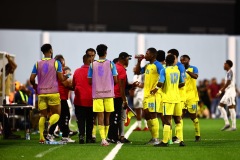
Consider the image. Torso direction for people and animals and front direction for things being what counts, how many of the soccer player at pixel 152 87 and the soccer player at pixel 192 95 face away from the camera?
0

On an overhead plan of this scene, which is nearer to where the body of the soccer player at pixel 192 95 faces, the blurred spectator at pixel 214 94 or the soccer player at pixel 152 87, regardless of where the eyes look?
the soccer player

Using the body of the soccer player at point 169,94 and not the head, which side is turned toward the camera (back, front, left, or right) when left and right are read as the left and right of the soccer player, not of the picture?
back

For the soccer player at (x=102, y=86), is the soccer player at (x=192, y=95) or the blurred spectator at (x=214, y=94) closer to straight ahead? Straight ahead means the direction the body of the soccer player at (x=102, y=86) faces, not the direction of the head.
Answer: the blurred spectator

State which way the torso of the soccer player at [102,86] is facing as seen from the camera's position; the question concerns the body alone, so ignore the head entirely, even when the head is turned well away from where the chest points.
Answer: away from the camera

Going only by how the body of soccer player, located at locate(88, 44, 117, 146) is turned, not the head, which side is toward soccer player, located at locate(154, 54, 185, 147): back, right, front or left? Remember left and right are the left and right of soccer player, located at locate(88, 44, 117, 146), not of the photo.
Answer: right

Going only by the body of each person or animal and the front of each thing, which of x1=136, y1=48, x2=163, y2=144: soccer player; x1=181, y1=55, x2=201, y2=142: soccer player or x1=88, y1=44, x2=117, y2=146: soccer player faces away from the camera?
x1=88, y1=44, x2=117, y2=146: soccer player

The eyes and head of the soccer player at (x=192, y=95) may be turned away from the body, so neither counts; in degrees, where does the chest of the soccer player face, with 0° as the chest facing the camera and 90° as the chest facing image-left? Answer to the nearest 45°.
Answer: approximately 45°
